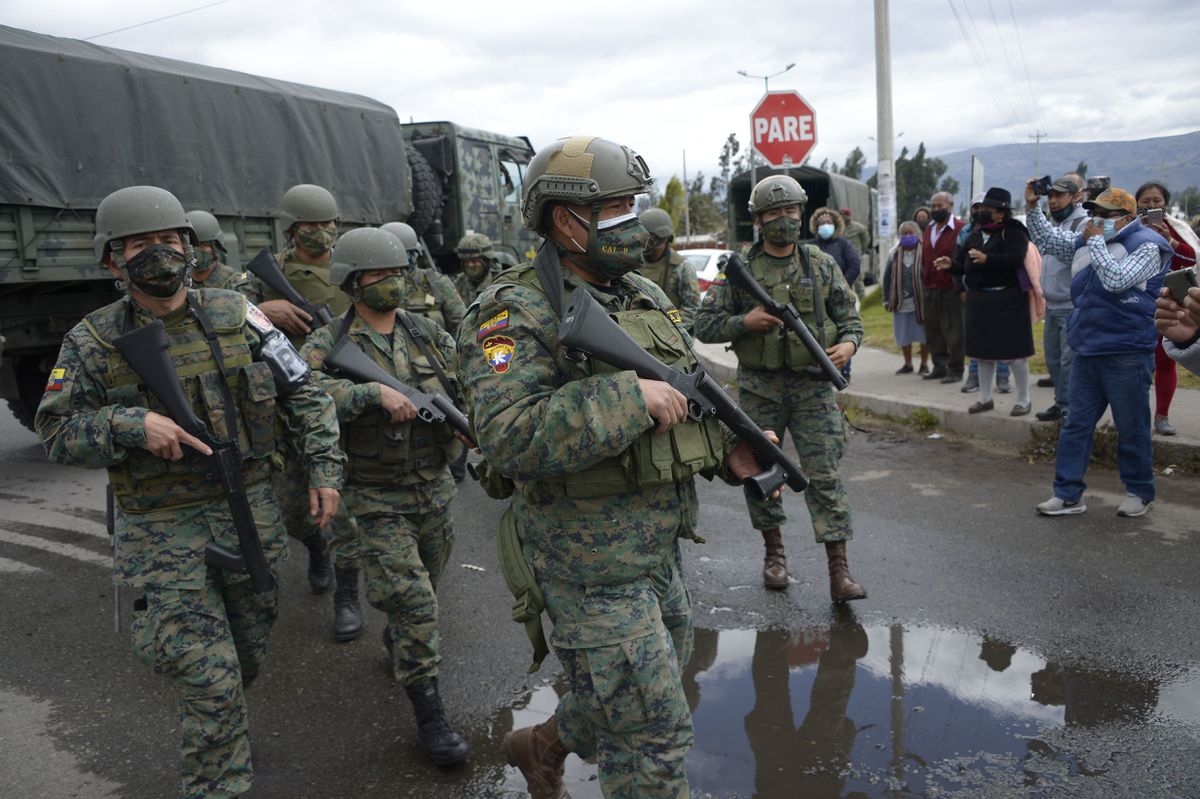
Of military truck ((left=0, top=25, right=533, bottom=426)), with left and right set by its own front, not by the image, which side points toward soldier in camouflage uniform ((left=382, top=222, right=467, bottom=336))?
right

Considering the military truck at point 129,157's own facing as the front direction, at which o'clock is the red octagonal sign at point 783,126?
The red octagonal sign is roughly at 1 o'clock from the military truck.

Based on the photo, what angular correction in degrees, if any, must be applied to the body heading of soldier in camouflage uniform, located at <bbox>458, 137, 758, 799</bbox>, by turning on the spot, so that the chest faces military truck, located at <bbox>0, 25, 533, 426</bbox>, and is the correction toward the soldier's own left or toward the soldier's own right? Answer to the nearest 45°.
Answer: approximately 180°

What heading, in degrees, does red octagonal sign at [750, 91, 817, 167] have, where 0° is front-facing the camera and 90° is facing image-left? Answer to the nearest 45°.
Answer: approximately 0°

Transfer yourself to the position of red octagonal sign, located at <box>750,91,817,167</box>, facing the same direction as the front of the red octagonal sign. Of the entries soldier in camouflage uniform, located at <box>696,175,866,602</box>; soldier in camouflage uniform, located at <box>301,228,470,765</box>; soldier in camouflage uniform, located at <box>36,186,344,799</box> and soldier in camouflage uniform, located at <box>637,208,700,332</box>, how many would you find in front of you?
4

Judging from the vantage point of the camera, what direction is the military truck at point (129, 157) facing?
facing away from the viewer and to the right of the viewer

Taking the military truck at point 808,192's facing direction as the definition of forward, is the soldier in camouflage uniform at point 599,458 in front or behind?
behind

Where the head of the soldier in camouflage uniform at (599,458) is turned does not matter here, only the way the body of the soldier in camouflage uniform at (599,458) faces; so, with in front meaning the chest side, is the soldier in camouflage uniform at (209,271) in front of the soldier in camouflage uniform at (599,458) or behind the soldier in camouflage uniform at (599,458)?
behind

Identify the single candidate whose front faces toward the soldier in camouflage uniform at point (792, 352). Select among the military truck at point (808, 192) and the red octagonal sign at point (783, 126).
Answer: the red octagonal sign

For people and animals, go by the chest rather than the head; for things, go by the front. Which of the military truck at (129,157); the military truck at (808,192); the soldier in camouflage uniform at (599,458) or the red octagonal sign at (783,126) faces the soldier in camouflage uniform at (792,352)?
the red octagonal sign

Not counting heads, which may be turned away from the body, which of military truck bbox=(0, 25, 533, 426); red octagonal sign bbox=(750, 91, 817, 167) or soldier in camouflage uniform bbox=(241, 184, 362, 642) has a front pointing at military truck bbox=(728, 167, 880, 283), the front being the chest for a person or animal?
military truck bbox=(0, 25, 533, 426)

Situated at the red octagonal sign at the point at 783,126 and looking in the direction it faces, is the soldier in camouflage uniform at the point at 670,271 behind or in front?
in front

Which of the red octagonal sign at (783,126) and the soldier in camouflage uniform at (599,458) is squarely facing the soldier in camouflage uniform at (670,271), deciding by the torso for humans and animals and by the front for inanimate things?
the red octagonal sign

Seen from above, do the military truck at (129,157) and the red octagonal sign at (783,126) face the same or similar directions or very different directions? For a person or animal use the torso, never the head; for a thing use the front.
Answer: very different directions

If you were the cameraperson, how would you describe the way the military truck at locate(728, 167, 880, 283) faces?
facing away from the viewer and to the right of the viewer
